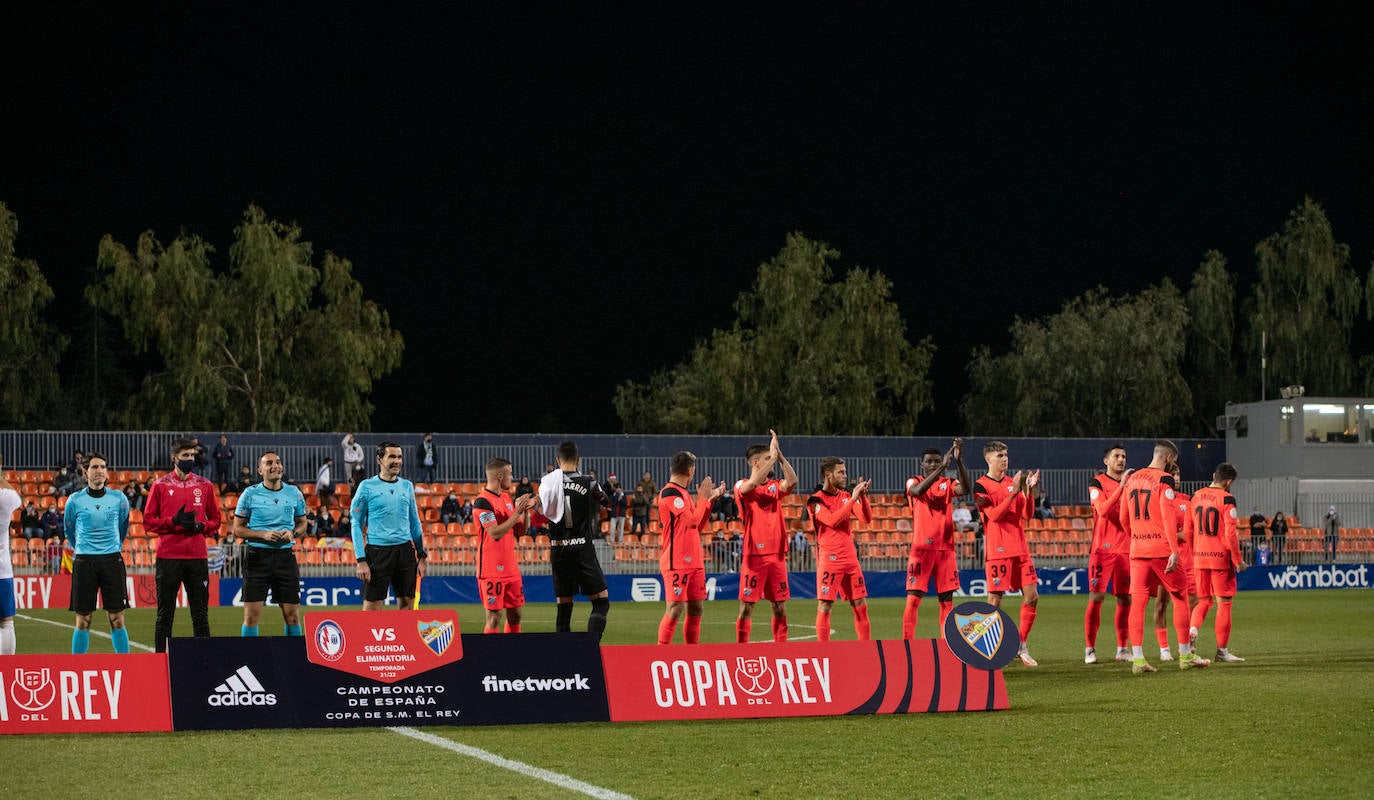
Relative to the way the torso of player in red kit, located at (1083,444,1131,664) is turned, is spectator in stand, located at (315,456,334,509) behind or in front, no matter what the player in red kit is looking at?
behind

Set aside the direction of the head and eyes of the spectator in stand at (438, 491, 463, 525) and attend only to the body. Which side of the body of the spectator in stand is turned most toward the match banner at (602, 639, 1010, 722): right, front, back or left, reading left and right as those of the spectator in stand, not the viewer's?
front

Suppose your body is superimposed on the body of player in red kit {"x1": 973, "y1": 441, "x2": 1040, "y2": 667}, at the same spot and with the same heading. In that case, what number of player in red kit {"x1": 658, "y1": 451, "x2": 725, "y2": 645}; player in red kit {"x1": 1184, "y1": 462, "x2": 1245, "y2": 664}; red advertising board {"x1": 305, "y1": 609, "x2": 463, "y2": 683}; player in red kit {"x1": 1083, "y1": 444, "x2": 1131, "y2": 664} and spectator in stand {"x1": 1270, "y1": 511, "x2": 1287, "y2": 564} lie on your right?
2

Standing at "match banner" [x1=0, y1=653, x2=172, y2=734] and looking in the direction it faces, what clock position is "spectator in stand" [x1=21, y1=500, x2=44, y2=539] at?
The spectator in stand is roughly at 6 o'clock from the match banner.

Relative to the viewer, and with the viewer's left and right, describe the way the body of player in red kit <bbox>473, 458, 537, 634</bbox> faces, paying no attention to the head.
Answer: facing the viewer and to the right of the viewer

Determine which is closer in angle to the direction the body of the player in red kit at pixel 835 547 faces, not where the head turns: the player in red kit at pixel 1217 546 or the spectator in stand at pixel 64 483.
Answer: the player in red kit

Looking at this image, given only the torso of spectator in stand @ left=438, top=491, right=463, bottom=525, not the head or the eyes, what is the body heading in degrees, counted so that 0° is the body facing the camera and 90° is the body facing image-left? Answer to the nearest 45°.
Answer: approximately 0°

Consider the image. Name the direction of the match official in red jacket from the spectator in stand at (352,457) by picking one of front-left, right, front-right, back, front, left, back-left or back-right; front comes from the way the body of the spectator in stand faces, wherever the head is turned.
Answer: front

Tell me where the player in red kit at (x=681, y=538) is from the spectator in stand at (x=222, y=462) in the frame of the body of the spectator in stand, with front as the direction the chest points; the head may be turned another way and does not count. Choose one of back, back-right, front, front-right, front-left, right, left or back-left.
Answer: front

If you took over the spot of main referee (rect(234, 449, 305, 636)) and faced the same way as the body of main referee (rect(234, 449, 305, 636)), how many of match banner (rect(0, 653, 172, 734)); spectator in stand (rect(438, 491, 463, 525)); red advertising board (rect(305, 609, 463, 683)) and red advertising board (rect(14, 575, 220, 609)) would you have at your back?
2

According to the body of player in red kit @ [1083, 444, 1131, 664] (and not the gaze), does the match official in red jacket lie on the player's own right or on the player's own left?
on the player's own right

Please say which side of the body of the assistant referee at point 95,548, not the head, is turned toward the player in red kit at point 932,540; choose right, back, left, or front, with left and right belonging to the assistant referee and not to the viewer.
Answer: left

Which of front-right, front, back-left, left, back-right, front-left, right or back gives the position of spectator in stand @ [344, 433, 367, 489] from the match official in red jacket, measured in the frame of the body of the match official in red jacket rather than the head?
back

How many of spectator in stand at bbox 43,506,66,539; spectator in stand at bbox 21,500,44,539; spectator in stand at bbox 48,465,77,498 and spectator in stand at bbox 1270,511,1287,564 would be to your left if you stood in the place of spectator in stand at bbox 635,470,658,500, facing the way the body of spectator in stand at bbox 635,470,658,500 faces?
1
